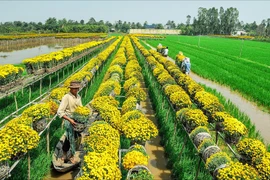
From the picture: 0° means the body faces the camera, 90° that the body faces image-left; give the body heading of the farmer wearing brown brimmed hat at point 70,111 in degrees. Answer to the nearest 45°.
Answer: approximately 315°

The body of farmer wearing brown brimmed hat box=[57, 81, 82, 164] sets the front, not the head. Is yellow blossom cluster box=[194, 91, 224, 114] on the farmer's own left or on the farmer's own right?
on the farmer's own left

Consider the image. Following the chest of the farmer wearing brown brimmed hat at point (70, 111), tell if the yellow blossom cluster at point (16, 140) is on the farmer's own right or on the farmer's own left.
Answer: on the farmer's own right

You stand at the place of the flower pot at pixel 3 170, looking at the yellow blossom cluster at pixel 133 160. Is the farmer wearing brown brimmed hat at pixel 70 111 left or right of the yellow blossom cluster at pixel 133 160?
left

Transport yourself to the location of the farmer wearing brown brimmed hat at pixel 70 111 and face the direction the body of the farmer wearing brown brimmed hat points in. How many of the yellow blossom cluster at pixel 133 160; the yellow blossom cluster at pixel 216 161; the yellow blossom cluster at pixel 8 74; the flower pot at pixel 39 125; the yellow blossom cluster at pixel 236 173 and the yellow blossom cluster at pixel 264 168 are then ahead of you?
4

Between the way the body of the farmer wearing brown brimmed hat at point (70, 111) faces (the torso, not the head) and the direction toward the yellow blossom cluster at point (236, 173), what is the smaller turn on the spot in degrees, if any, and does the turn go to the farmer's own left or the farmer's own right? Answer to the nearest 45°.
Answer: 0° — they already face it

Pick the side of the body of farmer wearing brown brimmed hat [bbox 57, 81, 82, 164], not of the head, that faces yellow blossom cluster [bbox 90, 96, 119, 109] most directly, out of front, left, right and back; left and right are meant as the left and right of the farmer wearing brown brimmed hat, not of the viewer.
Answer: left

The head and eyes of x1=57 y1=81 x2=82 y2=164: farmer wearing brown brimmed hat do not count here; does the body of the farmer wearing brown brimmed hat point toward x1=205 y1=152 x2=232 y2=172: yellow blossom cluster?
yes
